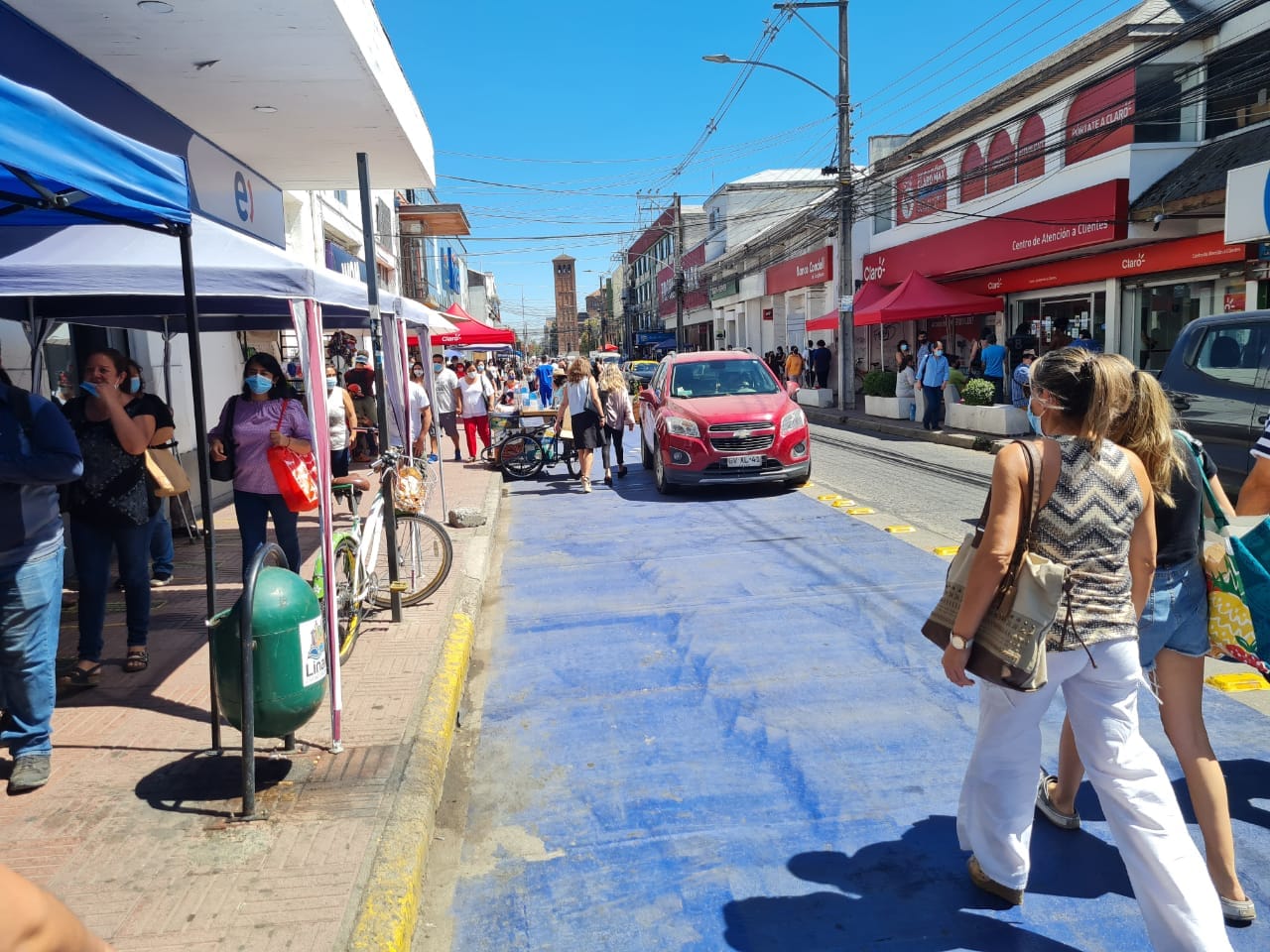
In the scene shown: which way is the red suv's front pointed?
toward the camera

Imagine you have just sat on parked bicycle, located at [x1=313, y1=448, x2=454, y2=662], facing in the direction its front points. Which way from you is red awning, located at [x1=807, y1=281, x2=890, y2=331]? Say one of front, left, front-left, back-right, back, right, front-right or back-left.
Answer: front

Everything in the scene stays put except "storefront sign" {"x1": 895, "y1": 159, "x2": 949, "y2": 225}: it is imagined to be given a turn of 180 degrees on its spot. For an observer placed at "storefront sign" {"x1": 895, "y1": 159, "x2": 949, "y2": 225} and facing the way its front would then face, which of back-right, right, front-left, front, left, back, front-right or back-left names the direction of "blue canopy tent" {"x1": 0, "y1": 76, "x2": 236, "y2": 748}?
back-right

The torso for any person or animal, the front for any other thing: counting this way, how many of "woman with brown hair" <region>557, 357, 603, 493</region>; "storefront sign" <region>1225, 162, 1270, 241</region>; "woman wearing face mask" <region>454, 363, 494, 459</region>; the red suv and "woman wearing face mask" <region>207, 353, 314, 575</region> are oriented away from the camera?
1

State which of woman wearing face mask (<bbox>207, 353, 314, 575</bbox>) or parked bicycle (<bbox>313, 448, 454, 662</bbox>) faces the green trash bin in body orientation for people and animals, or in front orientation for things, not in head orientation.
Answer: the woman wearing face mask

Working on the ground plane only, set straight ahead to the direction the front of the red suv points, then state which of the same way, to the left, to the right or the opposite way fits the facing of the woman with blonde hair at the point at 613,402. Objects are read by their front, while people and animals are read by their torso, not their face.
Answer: the opposite way

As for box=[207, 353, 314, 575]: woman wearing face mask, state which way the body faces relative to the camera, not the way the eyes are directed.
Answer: toward the camera

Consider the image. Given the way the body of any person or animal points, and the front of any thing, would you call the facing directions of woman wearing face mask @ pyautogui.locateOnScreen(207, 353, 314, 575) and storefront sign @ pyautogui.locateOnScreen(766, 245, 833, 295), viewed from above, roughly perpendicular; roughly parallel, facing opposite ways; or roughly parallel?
roughly perpendicular

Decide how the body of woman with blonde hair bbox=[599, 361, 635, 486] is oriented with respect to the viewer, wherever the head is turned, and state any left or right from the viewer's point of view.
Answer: facing away from the viewer

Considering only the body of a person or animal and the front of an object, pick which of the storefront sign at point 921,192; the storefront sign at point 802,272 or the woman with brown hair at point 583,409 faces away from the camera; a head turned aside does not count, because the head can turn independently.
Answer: the woman with brown hair

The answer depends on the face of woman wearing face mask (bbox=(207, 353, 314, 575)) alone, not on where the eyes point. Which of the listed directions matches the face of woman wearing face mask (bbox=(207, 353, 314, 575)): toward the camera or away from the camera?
toward the camera

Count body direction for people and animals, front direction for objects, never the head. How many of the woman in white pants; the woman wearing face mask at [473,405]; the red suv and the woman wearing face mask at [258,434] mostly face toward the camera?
3

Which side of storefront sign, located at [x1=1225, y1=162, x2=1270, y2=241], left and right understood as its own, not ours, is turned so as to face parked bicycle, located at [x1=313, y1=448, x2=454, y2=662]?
front

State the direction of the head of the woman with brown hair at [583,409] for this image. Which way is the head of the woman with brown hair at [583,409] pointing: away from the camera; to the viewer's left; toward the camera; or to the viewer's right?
away from the camera

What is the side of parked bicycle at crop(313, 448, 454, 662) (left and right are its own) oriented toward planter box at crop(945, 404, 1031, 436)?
front

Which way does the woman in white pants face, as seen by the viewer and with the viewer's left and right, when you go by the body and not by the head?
facing away from the viewer and to the left of the viewer

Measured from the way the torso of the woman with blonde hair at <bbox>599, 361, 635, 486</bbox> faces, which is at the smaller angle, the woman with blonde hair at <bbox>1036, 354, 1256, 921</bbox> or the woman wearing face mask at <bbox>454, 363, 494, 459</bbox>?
the woman wearing face mask

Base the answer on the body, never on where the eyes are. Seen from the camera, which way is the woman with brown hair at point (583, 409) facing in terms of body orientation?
away from the camera

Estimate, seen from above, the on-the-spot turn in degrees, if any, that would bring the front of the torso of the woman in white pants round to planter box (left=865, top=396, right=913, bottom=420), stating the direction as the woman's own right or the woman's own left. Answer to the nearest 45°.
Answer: approximately 45° to the woman's own right

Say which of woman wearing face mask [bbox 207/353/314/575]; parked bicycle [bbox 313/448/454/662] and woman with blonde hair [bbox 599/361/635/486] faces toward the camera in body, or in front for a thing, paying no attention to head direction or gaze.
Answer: the woman wearing face mask
